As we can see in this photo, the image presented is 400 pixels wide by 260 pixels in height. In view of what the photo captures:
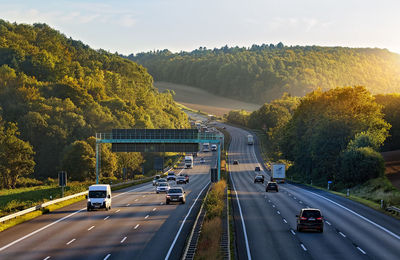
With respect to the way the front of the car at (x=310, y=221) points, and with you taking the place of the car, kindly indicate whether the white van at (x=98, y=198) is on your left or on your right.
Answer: on your left

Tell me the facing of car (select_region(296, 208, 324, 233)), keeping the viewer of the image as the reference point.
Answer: facing away from the viewer

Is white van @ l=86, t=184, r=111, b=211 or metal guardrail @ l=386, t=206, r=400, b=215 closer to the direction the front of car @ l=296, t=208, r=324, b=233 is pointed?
the metal guardrail

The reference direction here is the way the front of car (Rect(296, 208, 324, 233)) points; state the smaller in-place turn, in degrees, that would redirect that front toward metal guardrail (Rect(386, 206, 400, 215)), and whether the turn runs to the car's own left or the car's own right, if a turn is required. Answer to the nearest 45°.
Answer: approximately 45° to the car's own right

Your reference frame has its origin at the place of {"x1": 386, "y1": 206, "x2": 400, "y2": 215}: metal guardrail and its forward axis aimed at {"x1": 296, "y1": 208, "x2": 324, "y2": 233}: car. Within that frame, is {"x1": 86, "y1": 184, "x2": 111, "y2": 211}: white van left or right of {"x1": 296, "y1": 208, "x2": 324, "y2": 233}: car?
right

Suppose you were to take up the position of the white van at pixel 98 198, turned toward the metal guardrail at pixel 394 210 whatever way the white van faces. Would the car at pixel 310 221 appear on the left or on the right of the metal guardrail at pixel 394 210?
right
